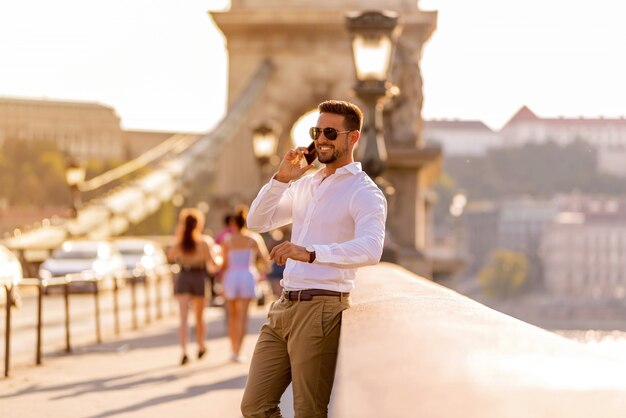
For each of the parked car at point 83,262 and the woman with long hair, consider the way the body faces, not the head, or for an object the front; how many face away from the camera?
1

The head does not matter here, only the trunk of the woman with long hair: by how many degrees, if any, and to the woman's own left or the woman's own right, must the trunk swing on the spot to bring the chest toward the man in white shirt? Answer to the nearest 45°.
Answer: approximately 180°

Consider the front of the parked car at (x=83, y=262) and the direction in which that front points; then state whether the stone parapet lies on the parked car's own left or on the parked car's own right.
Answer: on the parked car's own left

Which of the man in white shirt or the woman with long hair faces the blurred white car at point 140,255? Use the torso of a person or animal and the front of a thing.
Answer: the woman with long hair

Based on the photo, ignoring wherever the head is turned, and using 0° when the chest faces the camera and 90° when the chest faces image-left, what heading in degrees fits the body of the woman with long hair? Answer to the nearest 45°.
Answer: approximately 180°

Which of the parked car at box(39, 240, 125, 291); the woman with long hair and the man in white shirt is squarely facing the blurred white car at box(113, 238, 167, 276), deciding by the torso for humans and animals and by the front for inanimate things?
the woman with long hair

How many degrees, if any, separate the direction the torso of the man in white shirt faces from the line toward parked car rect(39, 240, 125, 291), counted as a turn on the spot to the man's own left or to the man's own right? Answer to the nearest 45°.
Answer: approximately 135° to the man's own right

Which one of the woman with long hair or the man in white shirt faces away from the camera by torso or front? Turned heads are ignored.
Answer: the woman with long hair

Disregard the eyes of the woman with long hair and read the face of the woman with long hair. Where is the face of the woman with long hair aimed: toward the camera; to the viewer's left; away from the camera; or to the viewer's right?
away from the camera

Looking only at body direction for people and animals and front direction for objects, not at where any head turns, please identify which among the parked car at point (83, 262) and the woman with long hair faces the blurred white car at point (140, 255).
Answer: the woman with long hair

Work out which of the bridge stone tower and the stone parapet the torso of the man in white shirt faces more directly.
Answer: the stone parapet

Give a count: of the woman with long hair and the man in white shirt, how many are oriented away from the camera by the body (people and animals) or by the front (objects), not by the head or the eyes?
1

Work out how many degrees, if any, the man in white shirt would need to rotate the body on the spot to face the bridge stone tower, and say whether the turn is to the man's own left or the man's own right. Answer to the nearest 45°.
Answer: approximately 135° to the man's own right

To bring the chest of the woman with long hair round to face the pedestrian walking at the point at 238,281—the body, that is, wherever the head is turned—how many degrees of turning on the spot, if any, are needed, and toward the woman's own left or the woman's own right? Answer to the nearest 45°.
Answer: approximately 90° to the woman's own right
